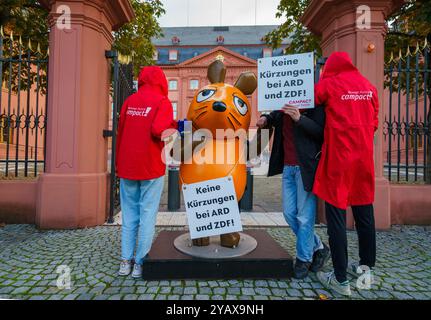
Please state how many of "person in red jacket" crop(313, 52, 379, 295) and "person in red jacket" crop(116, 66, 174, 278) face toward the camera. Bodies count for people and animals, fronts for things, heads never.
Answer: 0

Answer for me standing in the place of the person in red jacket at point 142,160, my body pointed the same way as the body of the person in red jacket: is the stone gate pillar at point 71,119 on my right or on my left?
on my left

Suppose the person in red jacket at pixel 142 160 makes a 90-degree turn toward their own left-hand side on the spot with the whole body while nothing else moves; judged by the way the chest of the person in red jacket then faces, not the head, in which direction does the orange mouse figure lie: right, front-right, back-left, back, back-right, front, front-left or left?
back-right

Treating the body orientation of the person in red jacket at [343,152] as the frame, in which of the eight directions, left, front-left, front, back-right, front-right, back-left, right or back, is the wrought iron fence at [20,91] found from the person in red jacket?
front-left

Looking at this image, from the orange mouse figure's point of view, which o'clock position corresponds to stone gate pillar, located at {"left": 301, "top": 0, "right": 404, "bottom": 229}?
The stone gate pillar is roughly at 8 o'clock from the orange mouse figure.

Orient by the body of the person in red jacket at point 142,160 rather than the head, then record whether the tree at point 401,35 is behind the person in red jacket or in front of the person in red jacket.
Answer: in front

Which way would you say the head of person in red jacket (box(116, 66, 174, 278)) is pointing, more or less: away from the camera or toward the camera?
away from the camera

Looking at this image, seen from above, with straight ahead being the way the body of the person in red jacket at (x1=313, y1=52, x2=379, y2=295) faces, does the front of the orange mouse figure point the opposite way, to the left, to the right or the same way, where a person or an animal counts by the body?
the opposite way

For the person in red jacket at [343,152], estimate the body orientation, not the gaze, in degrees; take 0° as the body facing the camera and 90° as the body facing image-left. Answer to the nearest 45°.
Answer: approximately 135°

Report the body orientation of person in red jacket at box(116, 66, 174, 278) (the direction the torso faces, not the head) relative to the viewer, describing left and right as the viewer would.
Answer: facing away from the viewer and to the right of the viewer

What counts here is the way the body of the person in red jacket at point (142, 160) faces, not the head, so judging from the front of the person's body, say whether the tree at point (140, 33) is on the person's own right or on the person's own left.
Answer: on the person's own left
